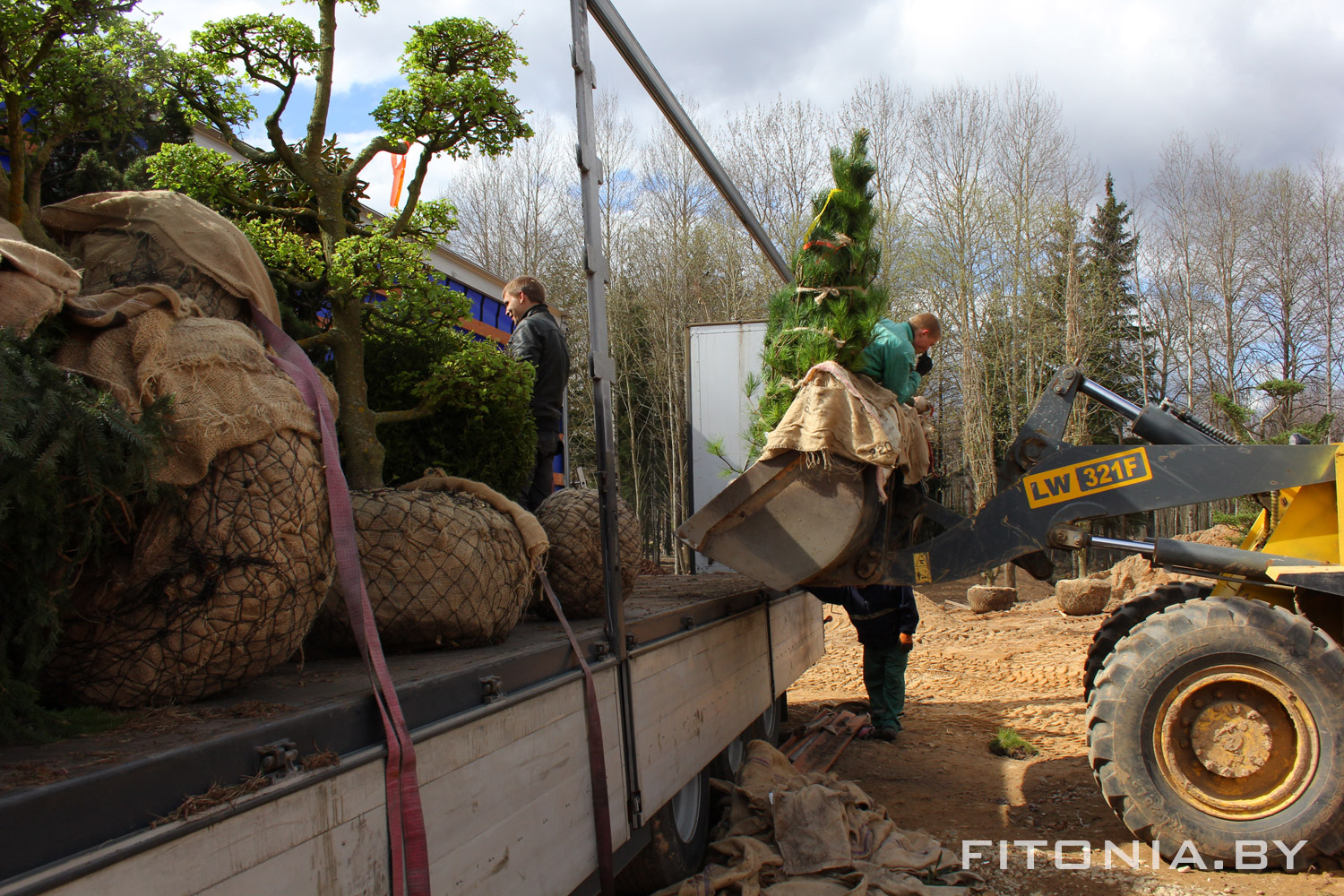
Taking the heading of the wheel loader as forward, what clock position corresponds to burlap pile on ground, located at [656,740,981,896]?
The burlap pile on ground is roughly at 11 o'clock from the wheel loader.

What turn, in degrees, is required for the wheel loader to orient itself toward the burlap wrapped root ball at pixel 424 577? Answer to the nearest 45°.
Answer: approximately 45° to its left

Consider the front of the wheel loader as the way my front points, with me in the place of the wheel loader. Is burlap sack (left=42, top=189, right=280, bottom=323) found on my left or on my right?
on my left

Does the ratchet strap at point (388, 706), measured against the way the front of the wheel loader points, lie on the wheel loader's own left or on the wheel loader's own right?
on the wheel loader's own left

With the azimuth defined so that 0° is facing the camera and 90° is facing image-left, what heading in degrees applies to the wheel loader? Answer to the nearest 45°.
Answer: approximately 90°

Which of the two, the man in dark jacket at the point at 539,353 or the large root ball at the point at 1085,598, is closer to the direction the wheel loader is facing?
the man in dark jacket

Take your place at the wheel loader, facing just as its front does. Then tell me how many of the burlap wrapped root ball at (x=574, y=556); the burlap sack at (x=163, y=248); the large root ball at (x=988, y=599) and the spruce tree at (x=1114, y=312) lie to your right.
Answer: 2

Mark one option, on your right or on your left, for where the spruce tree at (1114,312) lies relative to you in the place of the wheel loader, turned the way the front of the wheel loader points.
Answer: on your right

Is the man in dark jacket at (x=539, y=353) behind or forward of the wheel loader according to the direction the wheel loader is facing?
forward

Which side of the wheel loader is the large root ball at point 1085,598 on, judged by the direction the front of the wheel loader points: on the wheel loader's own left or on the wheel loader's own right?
on the wheel loader's own right
